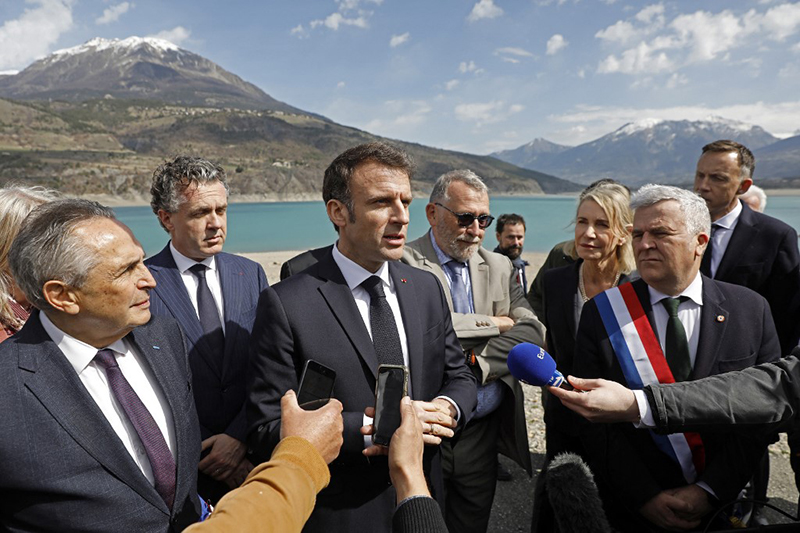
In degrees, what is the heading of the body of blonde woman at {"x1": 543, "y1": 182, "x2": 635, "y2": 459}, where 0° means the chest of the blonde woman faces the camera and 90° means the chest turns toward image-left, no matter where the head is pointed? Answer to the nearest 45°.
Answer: approximately 45°

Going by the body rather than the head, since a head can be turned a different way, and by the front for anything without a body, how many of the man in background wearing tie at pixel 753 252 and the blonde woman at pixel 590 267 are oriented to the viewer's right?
0

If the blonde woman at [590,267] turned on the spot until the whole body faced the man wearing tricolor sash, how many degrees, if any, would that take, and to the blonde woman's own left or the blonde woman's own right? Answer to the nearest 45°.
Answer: approximately 45° to the blonde woman's own left

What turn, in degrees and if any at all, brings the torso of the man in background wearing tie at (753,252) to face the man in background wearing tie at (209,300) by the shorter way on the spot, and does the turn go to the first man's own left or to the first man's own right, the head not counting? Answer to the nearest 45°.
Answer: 0° — they already face them

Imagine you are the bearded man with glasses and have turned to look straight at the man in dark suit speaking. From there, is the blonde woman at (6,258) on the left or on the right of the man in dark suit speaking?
right

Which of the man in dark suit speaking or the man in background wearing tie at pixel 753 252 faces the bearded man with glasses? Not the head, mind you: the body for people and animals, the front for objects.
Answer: the man in background wearing tie

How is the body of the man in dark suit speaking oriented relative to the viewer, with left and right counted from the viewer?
facing the viewer and to the right of the viewer

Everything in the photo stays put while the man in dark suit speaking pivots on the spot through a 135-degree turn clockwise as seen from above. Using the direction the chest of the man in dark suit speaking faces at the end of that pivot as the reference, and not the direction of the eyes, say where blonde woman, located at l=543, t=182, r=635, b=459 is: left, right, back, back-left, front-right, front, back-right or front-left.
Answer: back-right

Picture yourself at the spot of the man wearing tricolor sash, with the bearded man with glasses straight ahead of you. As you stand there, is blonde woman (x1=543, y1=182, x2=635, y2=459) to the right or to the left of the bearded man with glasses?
right

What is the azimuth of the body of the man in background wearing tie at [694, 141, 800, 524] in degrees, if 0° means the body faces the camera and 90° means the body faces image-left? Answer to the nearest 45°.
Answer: approximately 45°

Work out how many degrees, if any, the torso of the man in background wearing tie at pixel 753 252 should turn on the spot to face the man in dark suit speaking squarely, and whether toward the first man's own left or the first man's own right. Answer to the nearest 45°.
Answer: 0° — they already face them
